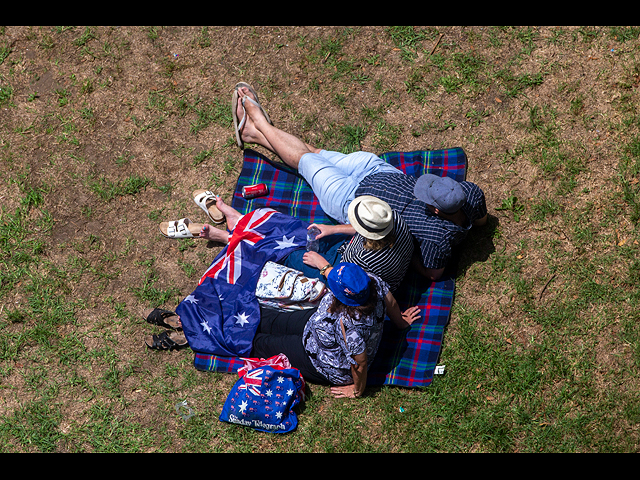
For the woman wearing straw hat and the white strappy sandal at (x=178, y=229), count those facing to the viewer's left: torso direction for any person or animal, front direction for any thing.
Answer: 2

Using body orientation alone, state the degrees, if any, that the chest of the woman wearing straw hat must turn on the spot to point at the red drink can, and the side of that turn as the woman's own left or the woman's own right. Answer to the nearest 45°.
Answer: approximately 45° to the woman's own right

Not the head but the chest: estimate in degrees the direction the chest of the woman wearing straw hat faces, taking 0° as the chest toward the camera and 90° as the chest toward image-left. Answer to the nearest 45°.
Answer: approximately 90°

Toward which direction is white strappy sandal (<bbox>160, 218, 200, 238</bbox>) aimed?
to the viewer's left

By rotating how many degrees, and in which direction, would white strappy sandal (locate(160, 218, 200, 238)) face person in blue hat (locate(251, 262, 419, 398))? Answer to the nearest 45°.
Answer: approximately 135° to its left

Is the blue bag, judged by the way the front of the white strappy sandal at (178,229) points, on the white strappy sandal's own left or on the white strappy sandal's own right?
on the white strappy sandal's own left

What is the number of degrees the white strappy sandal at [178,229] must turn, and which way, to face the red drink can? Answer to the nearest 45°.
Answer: approximately 180°

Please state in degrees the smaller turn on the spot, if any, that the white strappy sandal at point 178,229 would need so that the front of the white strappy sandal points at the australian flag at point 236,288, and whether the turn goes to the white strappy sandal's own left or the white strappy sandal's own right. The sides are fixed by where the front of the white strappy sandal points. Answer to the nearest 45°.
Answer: approximately 135° to the white strappy sandal's own left

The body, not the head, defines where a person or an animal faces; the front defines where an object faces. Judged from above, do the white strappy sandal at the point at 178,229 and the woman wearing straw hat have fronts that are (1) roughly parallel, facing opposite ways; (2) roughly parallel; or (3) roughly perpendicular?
roughly parallel

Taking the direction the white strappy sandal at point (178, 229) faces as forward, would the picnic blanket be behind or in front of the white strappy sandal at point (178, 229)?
behind
